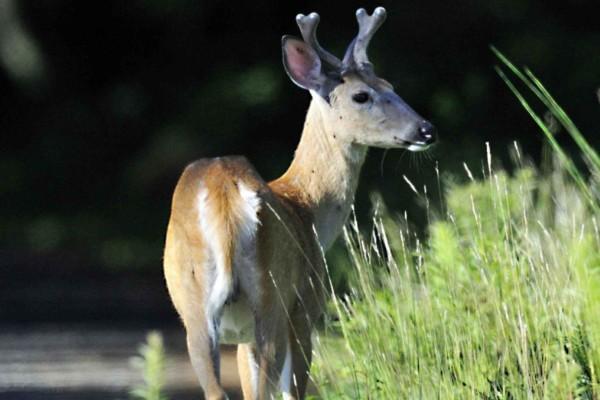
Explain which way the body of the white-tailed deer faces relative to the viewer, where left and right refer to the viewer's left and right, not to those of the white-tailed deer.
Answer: facing away from the viewer and to the right of the viewer

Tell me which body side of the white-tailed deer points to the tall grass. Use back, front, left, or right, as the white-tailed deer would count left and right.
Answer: right
